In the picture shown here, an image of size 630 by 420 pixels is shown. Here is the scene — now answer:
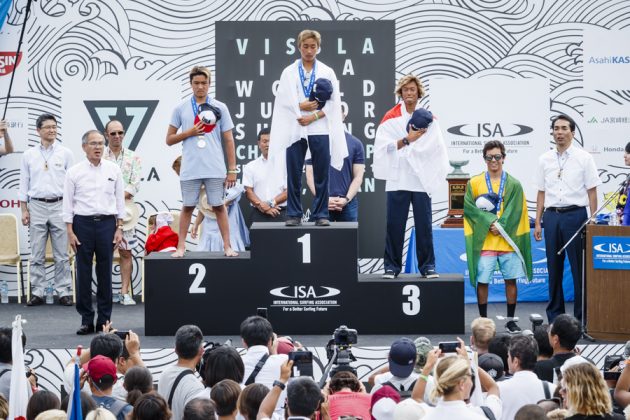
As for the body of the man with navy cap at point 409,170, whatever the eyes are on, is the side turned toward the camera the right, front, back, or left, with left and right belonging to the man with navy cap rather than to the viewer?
front

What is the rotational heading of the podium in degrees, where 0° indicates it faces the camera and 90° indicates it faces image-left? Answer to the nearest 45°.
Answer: approximately 0°

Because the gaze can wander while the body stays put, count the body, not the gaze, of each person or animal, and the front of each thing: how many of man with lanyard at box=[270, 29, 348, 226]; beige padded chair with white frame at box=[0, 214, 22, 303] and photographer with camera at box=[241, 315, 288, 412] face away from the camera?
1

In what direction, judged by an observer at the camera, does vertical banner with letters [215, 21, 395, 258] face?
facing the viewer

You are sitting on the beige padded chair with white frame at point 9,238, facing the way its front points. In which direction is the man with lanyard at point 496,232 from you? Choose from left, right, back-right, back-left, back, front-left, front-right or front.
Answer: front-left

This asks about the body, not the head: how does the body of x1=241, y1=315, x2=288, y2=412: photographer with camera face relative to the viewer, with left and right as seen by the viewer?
facing away from the viewer

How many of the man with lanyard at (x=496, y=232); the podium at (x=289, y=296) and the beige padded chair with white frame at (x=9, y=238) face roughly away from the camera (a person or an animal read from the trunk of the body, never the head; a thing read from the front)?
0

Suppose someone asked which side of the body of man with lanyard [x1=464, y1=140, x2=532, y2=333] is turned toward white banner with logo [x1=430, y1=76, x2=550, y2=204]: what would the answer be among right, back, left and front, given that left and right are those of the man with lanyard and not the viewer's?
back

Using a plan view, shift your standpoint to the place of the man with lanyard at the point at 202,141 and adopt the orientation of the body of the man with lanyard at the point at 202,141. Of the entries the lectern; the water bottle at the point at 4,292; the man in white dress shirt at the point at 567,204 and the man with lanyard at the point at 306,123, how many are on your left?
3

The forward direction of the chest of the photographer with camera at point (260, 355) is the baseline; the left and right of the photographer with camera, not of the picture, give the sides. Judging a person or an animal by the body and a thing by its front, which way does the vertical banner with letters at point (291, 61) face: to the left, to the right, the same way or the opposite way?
the opposite way
